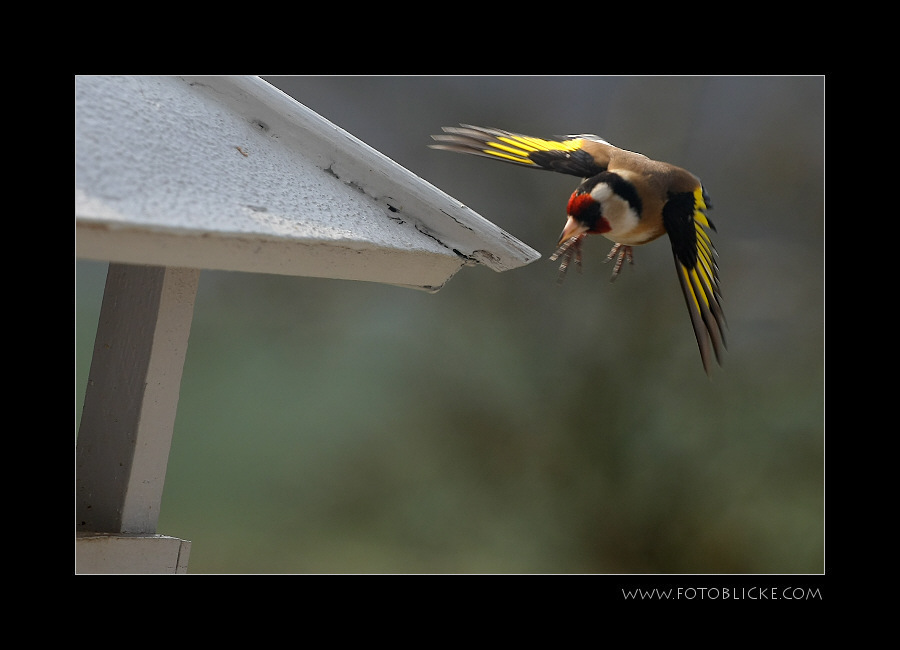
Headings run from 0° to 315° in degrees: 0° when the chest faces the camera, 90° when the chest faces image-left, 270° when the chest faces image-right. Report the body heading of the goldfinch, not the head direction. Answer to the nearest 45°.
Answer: approximately 45°
